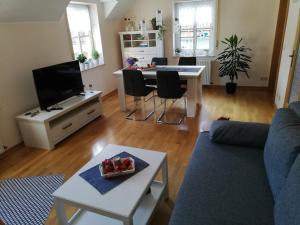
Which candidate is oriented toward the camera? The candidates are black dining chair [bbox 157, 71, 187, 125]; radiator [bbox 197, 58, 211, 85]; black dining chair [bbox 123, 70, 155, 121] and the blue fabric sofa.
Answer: the radiator

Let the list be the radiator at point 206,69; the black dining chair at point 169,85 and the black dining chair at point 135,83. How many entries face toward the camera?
1

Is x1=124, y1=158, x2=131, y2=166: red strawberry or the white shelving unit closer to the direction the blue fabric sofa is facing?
the red strawberry

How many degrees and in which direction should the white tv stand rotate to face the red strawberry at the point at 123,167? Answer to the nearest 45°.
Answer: approximately 45° to its right

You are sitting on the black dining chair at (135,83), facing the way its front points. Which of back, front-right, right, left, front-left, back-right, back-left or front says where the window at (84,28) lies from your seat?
left

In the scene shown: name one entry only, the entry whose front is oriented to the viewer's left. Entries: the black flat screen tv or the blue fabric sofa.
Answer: the blue fabric sofa

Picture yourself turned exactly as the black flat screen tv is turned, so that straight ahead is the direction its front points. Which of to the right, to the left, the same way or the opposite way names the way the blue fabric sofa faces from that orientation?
the opposite way

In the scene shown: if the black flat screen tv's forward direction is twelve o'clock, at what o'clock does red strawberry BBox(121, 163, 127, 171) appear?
The red strawberry is roughly at 1 o'clock from the black flat screen tv.

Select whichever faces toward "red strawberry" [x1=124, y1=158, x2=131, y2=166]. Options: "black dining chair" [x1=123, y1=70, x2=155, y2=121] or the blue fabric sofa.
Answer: the blue fabric sofa

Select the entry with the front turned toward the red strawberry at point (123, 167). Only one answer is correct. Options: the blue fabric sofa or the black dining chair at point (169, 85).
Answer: the blue fabric sofa

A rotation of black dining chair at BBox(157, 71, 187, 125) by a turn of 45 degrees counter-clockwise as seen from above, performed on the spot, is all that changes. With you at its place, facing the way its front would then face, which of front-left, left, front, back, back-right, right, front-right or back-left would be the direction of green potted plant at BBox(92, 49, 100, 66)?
front-left

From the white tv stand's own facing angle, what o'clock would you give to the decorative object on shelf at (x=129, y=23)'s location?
The decorative object on shelf is roughly at 9 o'clock from the white tv stand.

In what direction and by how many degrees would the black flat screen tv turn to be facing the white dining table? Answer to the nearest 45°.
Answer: approximately 45° to its left

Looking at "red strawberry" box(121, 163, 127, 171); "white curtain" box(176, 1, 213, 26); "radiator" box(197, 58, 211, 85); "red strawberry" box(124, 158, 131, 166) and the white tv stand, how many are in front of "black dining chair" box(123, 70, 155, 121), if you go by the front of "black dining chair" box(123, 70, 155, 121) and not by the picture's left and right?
2

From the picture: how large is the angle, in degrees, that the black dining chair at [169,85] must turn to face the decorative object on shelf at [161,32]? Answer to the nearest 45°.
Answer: approximately 45° to its left

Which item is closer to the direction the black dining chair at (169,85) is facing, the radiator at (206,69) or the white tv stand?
the radiator

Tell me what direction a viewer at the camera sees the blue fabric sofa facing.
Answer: facing to the left of the viewer

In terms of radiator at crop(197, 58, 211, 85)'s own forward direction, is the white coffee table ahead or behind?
ahead

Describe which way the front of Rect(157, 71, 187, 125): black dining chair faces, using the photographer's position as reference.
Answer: facing away from the viewer and to the right of the viewer
